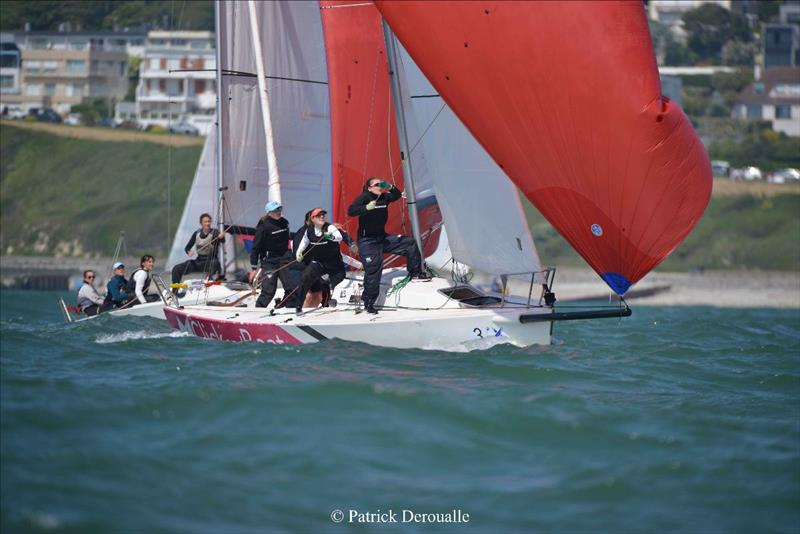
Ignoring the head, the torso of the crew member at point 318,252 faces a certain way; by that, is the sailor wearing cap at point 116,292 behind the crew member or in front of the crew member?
behind

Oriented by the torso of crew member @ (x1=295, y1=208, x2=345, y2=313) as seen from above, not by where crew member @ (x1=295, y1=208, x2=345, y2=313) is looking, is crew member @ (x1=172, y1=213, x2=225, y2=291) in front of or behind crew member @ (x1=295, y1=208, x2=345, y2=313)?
behind

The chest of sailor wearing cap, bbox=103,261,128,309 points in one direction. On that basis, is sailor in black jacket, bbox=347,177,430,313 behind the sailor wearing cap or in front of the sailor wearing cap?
in front

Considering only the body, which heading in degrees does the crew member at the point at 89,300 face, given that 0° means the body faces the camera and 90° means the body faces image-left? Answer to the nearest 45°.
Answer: approximately 315°

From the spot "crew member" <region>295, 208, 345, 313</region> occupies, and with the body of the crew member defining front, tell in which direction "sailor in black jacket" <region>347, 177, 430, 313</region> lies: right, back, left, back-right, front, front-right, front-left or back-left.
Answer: front-left

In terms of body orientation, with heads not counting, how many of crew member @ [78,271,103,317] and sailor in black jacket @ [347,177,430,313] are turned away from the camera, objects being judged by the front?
0

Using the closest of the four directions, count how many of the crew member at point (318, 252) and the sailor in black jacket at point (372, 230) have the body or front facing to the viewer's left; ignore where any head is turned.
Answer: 0
